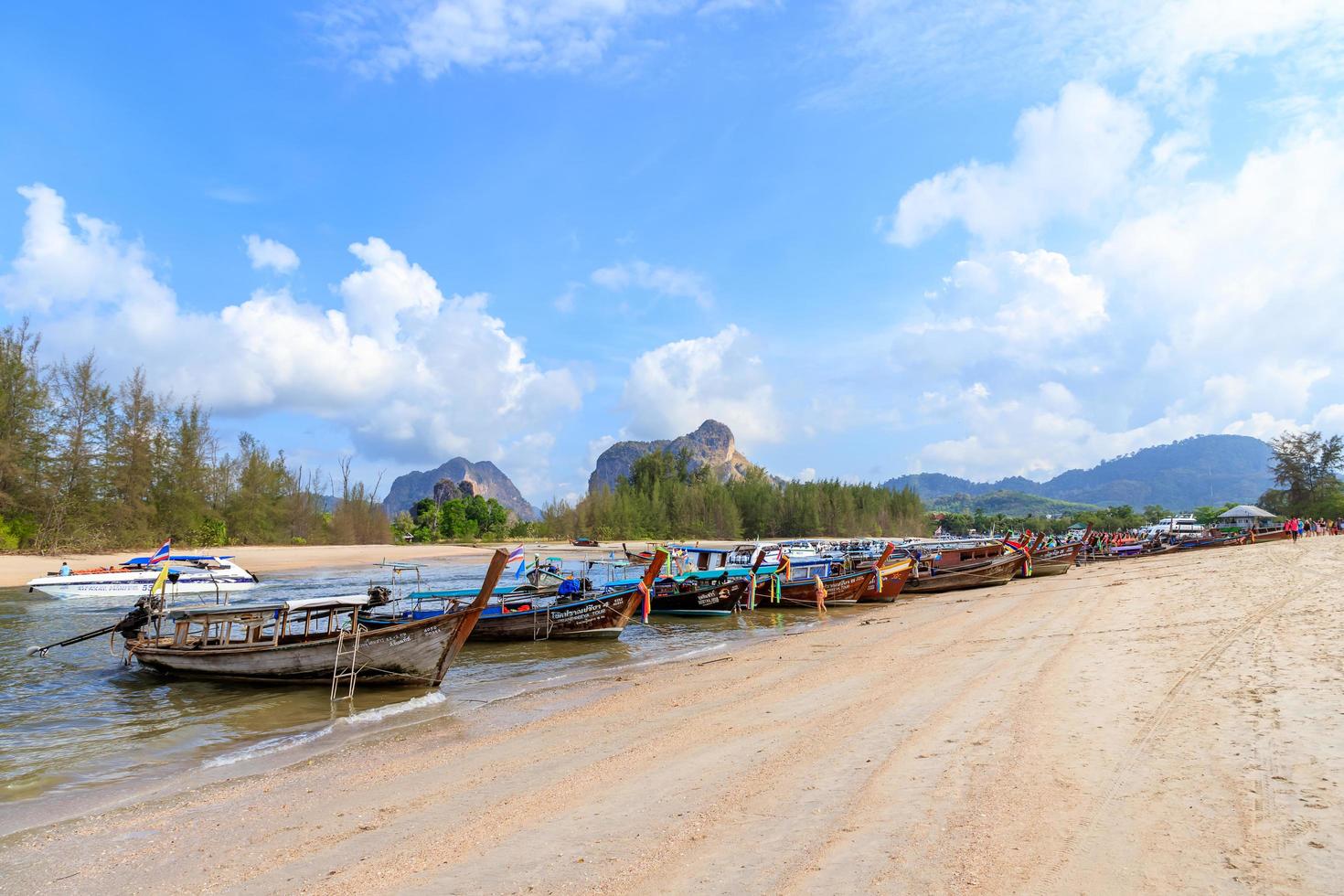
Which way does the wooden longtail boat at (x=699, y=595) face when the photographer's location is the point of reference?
facing the viewer and to the right of the viewer

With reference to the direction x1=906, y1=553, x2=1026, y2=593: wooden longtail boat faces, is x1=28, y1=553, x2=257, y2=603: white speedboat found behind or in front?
behind

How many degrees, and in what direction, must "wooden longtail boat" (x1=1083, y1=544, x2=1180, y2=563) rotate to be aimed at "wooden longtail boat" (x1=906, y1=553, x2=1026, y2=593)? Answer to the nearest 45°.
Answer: approximately 90° to its right

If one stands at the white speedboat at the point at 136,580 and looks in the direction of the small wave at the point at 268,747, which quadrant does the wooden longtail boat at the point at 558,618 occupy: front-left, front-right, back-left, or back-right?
front-left

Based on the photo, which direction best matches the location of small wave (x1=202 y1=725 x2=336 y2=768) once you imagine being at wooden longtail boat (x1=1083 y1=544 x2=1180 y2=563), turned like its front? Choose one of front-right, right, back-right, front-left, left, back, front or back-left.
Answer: right

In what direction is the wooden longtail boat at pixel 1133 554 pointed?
to the viewer's right

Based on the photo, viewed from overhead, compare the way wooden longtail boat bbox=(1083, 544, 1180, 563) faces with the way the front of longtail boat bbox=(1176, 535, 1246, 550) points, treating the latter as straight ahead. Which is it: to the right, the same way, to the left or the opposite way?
the same way

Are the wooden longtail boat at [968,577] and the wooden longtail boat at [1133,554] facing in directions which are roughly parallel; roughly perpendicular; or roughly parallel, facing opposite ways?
roughly parallel

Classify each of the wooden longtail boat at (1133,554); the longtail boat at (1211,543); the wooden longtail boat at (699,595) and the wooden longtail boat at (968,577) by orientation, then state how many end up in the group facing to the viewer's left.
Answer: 0

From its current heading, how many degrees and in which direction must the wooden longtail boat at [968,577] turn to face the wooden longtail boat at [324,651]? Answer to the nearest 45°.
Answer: approximately 135° to its right

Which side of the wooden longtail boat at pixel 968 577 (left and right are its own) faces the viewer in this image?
right

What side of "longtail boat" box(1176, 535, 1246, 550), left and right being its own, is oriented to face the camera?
right
